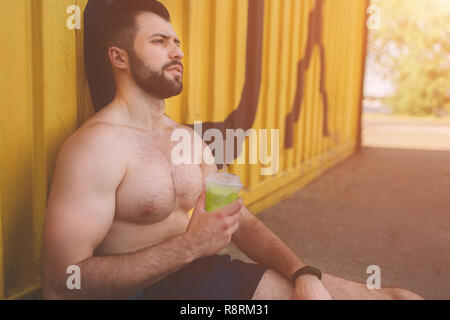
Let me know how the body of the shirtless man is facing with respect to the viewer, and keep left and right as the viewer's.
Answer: facing the viewer and to the right of the viewer
